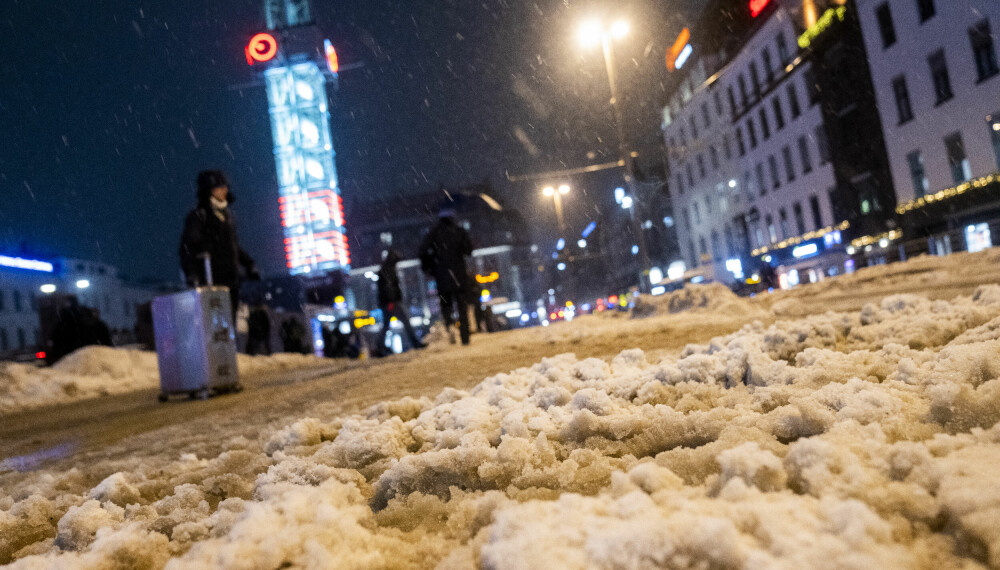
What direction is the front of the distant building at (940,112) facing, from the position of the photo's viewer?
facing the viewer and to the left of the viewer

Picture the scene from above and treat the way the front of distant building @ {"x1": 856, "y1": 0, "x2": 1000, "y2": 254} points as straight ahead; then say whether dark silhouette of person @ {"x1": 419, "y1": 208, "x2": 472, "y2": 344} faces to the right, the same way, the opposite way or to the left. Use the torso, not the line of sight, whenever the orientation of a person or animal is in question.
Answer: to the right

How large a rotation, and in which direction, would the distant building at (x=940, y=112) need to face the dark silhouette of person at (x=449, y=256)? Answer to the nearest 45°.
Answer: approximately 45° to its left

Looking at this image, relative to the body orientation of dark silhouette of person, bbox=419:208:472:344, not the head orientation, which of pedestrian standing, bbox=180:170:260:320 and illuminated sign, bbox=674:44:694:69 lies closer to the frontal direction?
the illuminated sign

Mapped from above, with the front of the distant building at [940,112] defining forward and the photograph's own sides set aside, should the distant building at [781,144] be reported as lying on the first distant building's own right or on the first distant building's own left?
on the first distant building's own right

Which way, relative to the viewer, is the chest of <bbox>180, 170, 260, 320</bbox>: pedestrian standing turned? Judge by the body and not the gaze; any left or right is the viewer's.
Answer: facing the viewer and to the right of the viewer

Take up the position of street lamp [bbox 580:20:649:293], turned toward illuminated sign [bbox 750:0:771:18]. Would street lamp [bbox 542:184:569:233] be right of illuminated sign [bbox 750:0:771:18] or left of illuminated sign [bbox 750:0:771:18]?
left

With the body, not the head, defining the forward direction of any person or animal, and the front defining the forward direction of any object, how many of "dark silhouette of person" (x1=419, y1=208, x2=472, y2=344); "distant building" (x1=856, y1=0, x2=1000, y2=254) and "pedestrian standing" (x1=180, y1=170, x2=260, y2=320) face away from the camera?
1

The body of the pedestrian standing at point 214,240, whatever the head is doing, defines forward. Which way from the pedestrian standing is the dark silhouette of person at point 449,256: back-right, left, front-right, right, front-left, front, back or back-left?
left

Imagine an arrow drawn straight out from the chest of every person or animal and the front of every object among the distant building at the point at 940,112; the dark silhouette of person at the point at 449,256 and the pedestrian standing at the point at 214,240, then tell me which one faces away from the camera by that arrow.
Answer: the dark silhouette of person

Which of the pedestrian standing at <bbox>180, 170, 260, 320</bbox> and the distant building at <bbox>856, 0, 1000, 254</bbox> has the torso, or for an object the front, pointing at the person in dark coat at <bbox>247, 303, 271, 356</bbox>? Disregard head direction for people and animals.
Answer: the distant building

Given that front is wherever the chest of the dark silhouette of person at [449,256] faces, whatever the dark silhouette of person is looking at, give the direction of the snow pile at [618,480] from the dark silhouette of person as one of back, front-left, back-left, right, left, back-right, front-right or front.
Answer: back

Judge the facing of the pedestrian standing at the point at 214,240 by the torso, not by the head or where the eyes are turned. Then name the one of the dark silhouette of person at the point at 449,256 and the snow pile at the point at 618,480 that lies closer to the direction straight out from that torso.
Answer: the snow pile

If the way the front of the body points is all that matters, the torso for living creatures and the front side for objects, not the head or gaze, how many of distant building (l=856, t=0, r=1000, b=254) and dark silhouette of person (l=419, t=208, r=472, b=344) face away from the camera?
1

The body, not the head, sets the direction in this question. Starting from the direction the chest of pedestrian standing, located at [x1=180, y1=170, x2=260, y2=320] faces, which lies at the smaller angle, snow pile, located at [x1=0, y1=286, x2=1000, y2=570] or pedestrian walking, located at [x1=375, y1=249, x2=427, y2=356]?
the snow pile

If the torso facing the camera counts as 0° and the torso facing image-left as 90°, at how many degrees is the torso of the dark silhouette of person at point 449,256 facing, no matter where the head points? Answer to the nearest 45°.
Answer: approximately 180°
